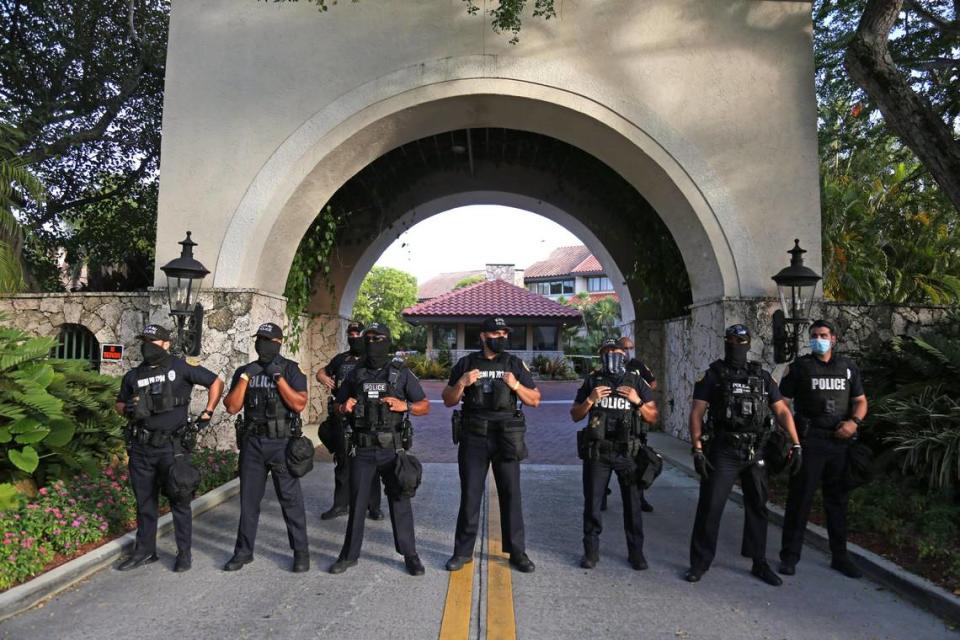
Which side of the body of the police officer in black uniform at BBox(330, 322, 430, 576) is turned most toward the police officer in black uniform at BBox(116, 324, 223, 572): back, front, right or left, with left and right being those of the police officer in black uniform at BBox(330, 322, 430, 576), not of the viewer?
right

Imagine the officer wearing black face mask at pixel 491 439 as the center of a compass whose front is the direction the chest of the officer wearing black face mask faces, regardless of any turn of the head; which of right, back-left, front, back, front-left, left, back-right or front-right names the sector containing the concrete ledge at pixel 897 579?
left

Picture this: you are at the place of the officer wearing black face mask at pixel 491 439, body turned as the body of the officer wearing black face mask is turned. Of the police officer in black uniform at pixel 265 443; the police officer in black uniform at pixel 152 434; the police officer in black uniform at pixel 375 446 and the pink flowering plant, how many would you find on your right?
4

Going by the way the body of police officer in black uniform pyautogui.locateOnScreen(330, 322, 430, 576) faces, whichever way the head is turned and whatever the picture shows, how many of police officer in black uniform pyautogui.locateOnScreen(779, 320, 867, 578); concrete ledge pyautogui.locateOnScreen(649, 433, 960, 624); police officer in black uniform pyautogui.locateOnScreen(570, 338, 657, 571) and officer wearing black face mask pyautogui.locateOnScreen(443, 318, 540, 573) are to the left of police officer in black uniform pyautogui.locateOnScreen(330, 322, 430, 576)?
4

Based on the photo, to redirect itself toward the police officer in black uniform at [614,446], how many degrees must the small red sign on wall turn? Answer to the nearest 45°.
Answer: approximately 45° to its left
